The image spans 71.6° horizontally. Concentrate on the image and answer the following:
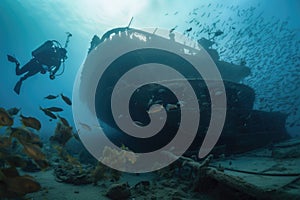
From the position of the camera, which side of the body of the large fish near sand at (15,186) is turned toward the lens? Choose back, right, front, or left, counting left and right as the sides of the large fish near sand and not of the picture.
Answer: right

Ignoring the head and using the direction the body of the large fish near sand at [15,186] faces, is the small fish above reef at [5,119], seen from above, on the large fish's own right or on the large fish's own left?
on the large fish's own left
